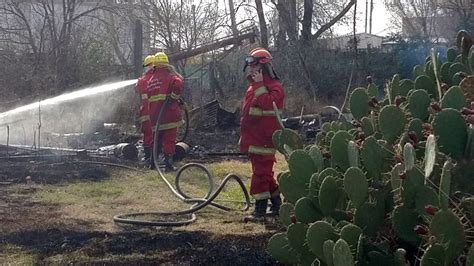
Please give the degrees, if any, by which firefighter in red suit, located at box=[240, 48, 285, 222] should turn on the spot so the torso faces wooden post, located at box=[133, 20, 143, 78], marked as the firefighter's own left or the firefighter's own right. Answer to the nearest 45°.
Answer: approximately 90° to the firefighter's own right

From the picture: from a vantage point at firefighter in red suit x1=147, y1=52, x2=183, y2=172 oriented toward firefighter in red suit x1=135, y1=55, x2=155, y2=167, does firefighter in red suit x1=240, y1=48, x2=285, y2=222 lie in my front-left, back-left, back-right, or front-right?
back-left

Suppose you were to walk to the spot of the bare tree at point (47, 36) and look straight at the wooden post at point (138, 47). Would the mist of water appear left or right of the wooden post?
right

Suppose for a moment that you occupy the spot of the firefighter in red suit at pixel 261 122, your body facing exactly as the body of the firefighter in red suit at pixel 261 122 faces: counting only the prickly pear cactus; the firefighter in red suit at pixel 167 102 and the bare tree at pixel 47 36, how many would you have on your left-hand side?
1

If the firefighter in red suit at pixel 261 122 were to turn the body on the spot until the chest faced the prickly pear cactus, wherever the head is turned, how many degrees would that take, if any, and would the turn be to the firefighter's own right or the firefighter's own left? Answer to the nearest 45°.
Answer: approximately 90° to the firefighter's own left
